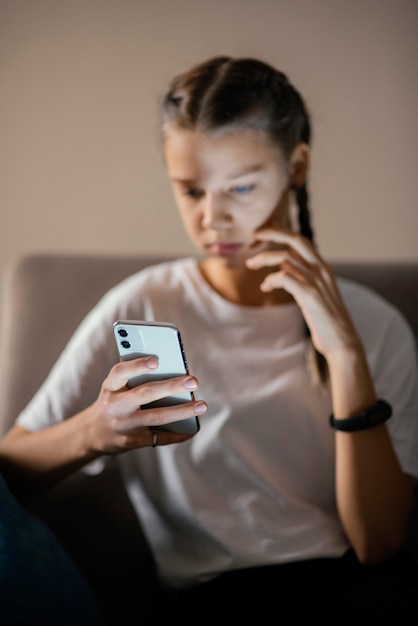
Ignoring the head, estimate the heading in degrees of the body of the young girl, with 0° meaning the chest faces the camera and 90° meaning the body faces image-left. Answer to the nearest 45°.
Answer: approximately 0°

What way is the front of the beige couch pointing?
toward the camera
